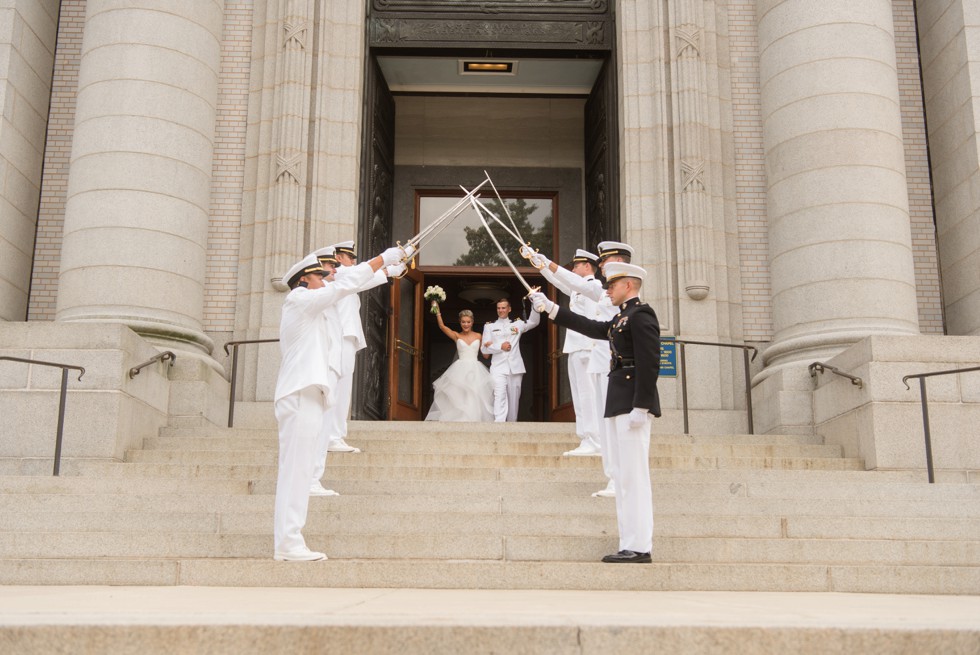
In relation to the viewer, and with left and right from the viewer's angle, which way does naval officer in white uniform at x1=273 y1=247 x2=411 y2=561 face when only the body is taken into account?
facing to the right of the viewer

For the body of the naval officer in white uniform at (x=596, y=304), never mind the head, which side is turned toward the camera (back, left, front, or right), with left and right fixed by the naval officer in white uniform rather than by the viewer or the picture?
left

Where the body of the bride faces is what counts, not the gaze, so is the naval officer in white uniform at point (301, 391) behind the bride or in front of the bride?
in front

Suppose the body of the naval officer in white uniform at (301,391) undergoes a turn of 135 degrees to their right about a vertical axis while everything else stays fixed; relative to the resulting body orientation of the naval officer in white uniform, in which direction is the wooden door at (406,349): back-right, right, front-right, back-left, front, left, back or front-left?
back-right

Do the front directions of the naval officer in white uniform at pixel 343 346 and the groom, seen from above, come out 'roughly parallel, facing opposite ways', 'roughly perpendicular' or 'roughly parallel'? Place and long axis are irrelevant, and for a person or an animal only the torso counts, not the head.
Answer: roughly perpendicular

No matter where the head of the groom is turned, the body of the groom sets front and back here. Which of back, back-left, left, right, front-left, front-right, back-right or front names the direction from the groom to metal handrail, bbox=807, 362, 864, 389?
front-left

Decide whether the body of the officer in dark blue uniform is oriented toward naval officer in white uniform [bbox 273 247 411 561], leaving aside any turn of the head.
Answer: yes

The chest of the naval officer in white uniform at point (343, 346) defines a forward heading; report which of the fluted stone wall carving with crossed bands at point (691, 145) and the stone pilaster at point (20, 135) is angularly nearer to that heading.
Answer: the fluted stone wall carving with crossed bands

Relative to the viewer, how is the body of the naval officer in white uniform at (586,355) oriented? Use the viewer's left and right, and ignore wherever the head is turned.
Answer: facing to the left of the viewer

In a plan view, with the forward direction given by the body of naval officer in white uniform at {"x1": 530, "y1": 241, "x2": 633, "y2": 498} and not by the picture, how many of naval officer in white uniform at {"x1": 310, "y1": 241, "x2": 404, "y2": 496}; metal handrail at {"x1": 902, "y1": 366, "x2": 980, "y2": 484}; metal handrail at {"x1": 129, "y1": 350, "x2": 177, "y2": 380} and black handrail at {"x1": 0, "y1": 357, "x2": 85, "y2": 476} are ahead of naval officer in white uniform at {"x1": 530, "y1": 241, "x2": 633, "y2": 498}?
3

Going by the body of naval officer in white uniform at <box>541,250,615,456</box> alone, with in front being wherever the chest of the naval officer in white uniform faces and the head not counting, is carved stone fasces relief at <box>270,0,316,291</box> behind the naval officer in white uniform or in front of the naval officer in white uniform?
in front

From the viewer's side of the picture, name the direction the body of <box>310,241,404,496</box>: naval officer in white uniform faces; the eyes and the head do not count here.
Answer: to the viewer's right

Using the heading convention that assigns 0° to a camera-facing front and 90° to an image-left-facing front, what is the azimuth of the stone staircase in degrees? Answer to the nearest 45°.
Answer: approximately 0°

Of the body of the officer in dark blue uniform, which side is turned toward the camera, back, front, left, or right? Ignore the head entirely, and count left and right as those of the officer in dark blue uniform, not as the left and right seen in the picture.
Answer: left
